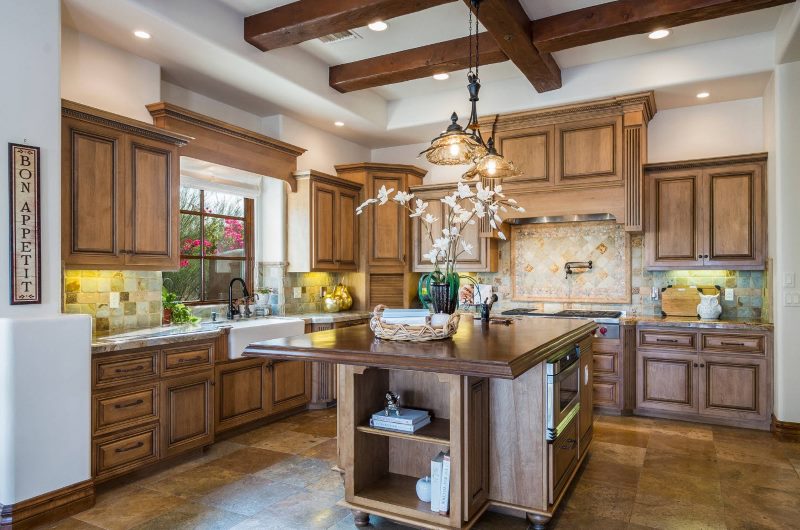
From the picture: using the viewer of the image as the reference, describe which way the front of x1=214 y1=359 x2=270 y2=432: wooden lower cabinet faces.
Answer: facing the viewer and to the right of the viewer

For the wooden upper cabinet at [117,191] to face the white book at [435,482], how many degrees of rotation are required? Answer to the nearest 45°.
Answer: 0° — it already faces it

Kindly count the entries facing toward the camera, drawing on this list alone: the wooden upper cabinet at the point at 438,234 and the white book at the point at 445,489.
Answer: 2

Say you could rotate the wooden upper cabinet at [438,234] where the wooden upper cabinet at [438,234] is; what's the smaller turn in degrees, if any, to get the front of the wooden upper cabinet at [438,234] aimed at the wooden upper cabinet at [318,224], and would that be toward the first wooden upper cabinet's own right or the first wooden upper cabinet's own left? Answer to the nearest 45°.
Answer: approximately 45° to the first wooden upper cabinet's own right

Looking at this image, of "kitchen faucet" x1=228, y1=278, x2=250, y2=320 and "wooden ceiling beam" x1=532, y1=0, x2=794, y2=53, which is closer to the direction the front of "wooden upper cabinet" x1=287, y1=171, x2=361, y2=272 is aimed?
the wooden ceiling beam

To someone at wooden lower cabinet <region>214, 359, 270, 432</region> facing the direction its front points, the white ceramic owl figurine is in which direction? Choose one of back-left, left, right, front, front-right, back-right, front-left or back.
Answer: front-left

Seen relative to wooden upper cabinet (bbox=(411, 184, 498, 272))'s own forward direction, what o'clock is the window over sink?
The window over sink is roughly at 2 o'clock from the wooden upper cabinet.

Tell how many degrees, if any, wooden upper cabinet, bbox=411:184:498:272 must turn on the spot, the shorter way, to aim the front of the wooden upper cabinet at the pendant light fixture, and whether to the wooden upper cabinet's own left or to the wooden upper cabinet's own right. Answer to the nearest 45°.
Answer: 0° — it already faces it

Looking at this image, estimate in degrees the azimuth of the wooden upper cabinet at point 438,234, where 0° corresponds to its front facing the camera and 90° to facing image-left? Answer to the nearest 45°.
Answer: approximately 0°

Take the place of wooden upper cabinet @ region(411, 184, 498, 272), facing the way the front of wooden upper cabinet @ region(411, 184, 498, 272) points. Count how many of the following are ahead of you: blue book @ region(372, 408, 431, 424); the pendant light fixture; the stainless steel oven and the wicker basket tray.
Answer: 4

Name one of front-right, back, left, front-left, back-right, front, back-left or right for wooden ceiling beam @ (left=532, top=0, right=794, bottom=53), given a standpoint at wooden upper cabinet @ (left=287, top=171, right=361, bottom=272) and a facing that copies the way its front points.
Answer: front
